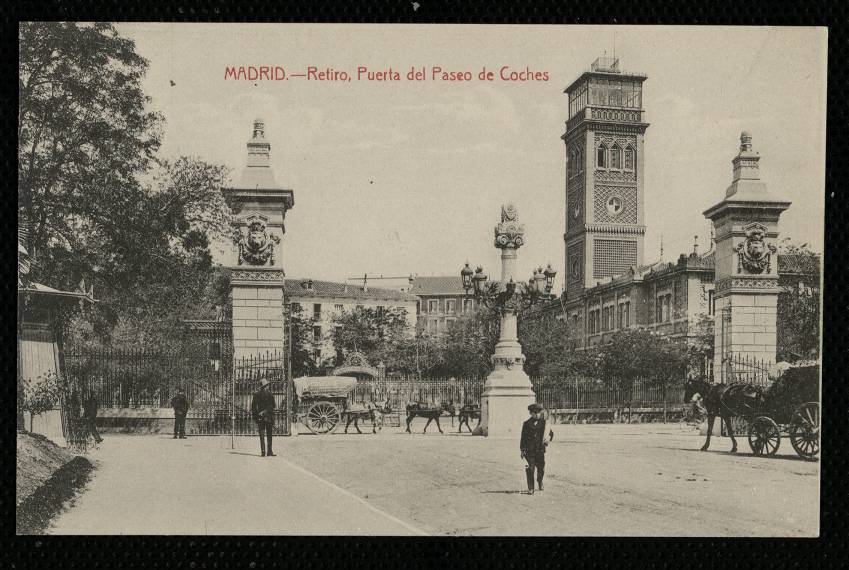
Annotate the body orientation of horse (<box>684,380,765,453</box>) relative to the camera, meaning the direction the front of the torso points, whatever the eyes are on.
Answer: to the viewer's left

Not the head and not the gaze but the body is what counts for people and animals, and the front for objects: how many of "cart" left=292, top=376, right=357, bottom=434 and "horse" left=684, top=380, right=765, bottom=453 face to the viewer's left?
1

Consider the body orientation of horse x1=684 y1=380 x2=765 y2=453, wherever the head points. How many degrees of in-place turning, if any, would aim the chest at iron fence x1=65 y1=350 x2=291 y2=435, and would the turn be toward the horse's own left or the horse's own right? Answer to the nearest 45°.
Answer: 0° — it already faces it

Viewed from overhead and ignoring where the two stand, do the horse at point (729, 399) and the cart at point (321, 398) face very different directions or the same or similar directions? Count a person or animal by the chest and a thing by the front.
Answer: very different directions

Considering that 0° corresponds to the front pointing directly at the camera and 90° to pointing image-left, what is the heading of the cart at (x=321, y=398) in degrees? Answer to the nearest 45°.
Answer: approximately 270°

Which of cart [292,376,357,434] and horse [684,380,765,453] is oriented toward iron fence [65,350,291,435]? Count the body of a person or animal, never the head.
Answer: the horse

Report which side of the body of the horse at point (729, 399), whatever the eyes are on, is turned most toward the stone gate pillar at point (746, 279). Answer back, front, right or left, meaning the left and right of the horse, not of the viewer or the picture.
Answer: right

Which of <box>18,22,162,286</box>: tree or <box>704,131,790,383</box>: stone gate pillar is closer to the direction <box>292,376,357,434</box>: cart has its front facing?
the stone gate pillar

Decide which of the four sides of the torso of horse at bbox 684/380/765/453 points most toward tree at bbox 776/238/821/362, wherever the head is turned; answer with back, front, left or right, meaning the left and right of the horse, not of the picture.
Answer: right

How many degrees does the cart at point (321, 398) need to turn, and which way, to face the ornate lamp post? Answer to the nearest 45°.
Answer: approximately 45° to its right

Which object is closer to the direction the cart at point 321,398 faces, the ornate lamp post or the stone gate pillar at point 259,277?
the ornate lamp post

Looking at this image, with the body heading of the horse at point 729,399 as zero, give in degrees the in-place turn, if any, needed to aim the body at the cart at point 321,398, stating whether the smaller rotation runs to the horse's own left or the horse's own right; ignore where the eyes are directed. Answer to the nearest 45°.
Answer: approximately 45° to the horse's own right
